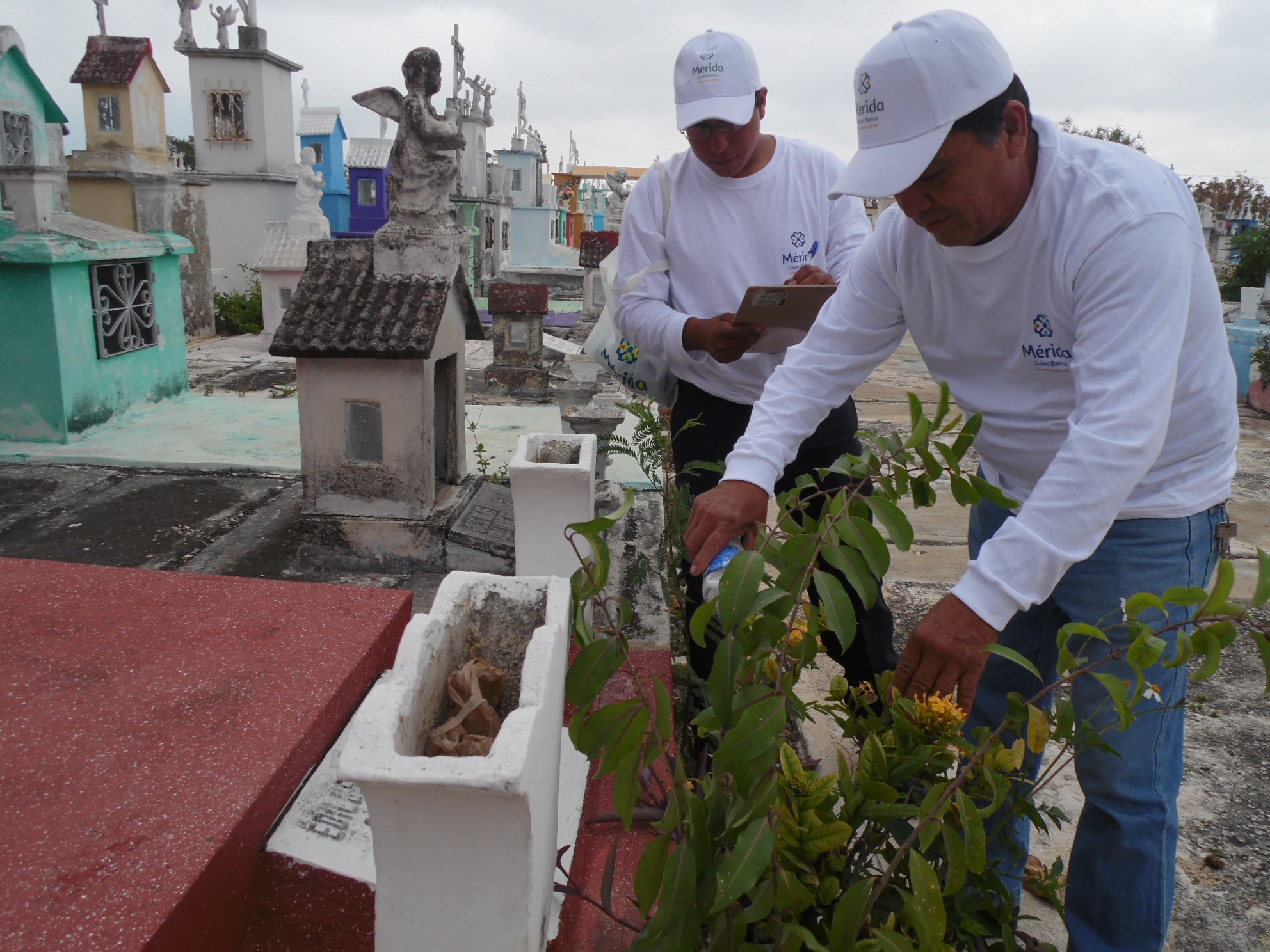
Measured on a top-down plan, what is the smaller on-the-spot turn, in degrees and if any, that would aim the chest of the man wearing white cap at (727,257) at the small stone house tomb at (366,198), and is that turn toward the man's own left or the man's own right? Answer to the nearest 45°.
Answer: approximately 135° to the man's own right

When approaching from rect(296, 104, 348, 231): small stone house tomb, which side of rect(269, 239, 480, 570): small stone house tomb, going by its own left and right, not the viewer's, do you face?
left

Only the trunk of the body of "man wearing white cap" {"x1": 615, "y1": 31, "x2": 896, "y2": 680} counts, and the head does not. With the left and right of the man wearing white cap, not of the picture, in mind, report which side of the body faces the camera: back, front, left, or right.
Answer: front

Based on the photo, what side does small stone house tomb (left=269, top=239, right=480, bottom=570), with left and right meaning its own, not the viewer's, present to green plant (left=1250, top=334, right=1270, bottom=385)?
front

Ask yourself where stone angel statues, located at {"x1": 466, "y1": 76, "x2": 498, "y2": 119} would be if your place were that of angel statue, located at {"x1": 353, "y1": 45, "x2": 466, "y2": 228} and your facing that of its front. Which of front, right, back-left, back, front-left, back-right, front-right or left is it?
left

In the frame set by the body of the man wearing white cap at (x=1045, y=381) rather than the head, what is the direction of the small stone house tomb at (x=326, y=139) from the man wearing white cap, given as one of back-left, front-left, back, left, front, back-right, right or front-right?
right

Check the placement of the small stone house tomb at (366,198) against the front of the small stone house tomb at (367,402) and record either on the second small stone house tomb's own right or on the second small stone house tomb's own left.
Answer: on the second small stone house tomb's own left

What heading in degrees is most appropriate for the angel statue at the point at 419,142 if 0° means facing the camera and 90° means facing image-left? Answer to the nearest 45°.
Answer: approximately 270°

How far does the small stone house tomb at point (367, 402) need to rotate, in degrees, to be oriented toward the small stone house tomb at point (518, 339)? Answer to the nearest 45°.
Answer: approximately 90° to its left

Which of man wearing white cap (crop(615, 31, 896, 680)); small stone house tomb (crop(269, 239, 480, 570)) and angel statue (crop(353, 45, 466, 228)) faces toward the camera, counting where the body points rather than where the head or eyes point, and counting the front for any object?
the man wearing white cap

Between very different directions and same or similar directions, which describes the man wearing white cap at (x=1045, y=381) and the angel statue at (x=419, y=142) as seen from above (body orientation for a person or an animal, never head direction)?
very different directions

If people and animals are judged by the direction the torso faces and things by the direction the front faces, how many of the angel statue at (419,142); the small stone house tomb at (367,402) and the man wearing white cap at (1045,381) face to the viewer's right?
2

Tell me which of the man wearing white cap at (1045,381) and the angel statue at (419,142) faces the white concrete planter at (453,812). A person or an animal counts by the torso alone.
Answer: the man wearing white cap

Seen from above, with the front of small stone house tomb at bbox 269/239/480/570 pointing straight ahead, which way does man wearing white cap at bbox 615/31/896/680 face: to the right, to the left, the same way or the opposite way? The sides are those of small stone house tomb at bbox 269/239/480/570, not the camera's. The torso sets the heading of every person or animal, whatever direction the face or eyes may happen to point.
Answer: to the right

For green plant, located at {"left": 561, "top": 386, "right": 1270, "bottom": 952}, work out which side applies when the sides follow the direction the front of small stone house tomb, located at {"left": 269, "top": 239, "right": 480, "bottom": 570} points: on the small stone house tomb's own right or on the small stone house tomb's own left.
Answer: on the small stone house tomb's own right

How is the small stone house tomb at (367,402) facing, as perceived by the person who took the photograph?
facing to the right of the viewer

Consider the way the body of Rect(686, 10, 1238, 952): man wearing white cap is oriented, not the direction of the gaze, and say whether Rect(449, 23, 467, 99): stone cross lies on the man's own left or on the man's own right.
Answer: on the man's own right

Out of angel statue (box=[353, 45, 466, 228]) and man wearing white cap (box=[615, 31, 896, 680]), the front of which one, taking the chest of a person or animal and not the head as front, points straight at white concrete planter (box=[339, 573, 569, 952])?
the man wearing white cap

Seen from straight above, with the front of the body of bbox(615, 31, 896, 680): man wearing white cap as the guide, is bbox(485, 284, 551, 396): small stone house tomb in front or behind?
behind
